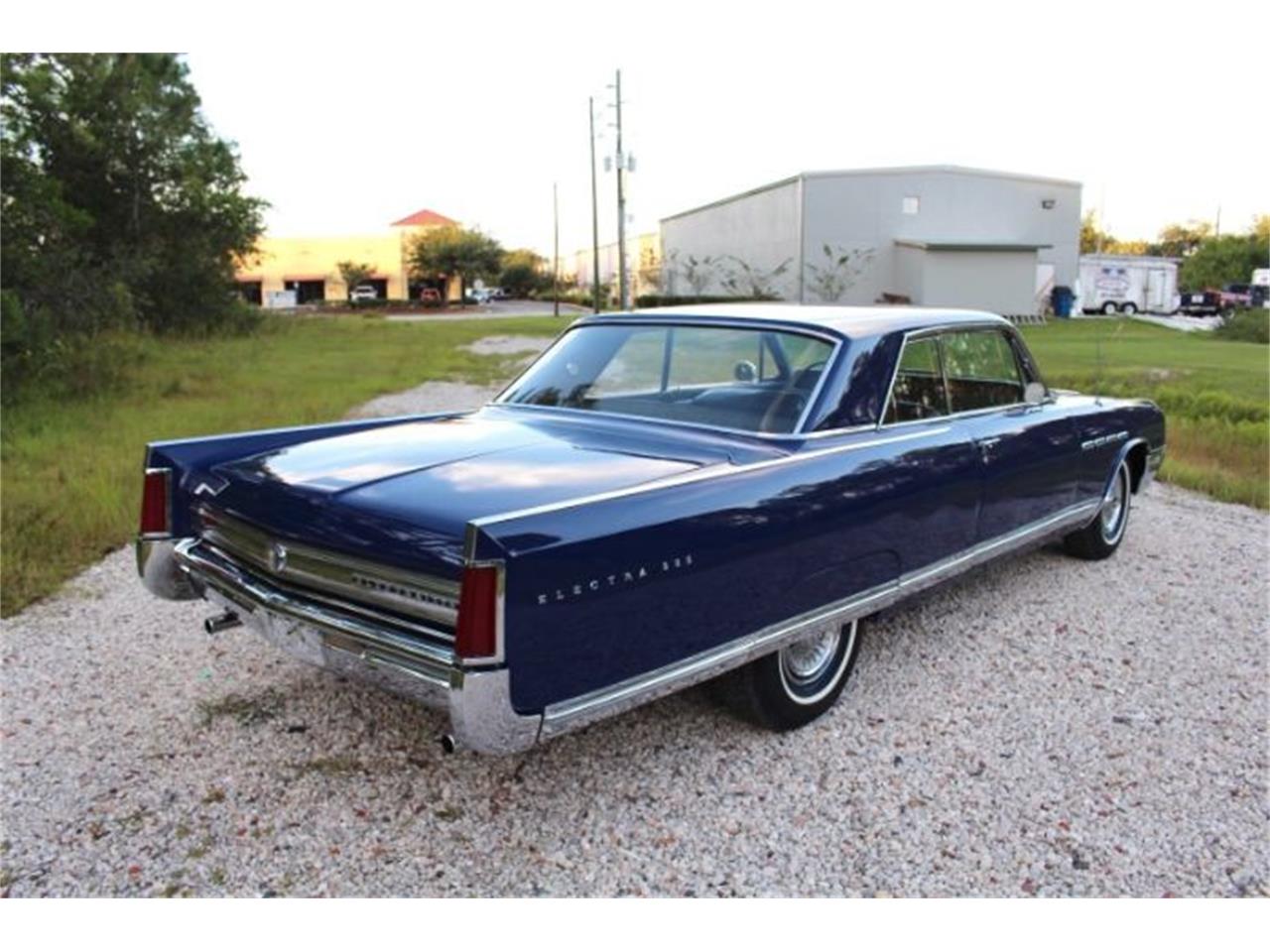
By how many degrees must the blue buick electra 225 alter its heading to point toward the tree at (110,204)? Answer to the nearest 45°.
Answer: approximately 90° to its left

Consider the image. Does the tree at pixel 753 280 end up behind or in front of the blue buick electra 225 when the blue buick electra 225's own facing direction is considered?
in front

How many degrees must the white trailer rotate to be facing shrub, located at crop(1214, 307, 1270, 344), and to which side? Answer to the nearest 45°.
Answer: approximately 90° to its right

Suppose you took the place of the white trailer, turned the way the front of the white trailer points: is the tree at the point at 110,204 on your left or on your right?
on your right

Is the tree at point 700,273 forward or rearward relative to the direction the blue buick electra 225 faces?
forward

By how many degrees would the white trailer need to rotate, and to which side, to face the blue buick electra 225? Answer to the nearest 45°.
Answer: approximately 90° to its right

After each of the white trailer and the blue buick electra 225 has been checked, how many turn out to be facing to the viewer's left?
0

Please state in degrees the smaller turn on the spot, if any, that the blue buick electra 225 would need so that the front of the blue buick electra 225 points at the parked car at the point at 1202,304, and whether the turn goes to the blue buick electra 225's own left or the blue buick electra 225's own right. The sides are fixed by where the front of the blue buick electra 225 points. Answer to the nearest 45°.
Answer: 0° — it already faces it

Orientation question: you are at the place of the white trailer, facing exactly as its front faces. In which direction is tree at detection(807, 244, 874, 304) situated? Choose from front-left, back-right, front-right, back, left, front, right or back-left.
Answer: back-right

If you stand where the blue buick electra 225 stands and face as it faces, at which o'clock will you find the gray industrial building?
The gray industrial building is roughly at 11 o'clock from the blue buick electra 225.

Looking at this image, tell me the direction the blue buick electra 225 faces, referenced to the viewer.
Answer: facing away from the viewer and to the right of the viewer

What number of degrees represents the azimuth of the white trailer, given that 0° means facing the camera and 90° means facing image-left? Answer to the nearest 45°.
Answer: approximately 270°
